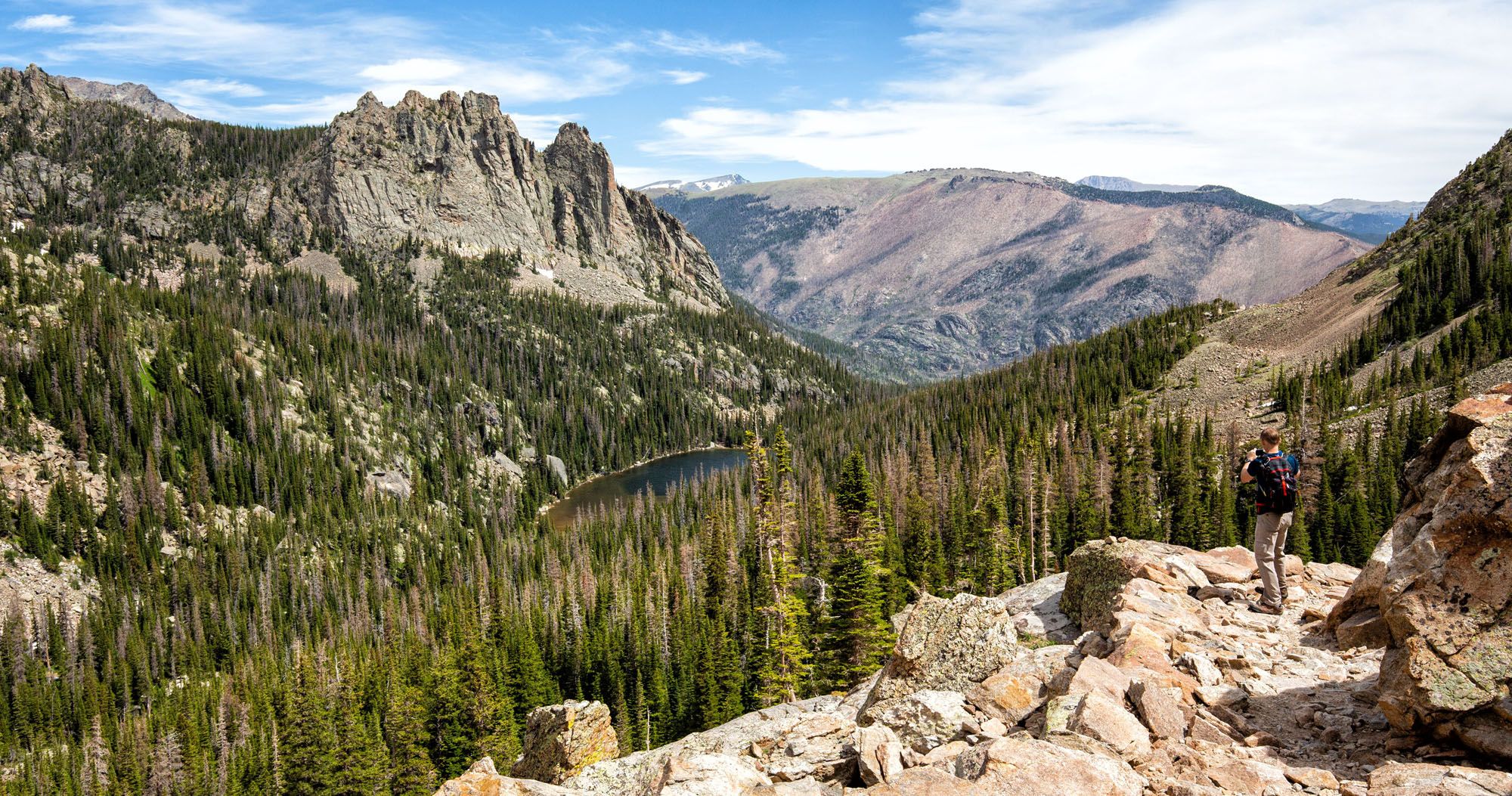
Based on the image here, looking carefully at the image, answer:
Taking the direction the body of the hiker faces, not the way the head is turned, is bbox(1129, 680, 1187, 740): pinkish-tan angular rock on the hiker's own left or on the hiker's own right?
on the hiker's own left

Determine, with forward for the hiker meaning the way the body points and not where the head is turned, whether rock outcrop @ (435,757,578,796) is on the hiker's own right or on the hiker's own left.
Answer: on the hiker's own left

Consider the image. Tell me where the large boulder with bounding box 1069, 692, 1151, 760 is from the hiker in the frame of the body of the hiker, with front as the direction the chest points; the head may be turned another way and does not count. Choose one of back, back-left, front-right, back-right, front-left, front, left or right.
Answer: back-left

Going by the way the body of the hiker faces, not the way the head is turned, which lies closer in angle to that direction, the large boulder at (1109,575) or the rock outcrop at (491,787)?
the large boulder

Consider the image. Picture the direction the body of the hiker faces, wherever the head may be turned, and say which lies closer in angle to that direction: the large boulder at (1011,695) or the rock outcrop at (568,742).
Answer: the rock outcrop

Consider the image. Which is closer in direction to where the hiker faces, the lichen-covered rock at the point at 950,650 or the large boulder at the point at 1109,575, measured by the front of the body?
the large boulder

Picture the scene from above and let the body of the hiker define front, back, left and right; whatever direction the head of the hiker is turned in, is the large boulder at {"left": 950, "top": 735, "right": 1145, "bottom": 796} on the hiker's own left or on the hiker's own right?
on the hiker's own left

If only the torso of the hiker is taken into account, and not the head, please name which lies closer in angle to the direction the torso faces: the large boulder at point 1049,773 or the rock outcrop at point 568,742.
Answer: the rock outcrop

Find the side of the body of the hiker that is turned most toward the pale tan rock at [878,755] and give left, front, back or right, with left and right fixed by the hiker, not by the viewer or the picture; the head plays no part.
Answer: left

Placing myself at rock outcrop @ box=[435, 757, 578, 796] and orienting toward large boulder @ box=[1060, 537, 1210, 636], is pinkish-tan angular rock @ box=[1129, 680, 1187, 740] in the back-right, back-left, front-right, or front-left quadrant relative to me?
front-right

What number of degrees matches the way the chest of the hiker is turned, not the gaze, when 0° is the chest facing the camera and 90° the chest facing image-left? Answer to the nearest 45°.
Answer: approximately 135°
